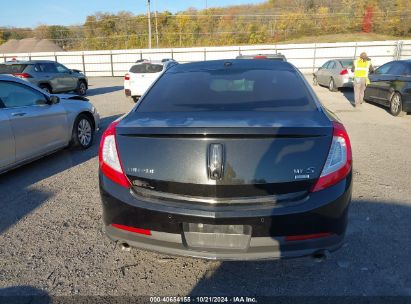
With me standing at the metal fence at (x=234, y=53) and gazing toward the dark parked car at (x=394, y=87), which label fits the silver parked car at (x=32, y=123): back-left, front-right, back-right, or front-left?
front-right

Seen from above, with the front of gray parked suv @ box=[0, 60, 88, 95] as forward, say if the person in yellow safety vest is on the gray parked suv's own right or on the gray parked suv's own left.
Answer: on the gray parked suv's own right

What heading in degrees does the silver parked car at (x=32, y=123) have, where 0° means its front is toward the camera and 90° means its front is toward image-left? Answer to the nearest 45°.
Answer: approximately 225°

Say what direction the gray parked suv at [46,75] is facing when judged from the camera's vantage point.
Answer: facing away from the viewer and to the right of the viewer

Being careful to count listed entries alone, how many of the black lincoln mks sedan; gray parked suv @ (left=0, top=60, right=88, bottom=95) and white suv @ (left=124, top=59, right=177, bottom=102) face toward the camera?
0

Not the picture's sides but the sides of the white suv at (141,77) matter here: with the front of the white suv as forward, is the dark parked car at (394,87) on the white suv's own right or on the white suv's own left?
on the white suv's own right

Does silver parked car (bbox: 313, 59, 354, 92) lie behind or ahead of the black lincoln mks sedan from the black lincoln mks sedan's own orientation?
ahead

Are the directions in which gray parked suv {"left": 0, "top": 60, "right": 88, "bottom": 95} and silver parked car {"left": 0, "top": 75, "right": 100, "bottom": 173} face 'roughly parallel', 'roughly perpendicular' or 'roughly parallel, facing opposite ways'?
roughly parallel

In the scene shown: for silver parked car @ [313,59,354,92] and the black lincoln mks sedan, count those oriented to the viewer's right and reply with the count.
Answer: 0

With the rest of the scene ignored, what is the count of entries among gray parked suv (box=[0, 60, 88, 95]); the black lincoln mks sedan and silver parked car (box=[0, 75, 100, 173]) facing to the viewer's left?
0

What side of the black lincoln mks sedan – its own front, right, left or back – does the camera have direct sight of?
back

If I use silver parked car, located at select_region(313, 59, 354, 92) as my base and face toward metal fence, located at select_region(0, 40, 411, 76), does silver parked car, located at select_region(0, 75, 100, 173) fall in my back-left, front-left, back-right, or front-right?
back-left

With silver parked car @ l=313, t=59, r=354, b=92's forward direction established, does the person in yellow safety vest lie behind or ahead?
behind

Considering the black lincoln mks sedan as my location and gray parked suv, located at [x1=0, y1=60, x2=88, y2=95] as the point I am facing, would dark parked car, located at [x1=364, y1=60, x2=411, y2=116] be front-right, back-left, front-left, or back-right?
front-right

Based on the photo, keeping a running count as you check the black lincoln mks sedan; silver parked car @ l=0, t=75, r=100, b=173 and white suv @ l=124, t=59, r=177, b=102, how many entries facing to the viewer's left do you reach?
0

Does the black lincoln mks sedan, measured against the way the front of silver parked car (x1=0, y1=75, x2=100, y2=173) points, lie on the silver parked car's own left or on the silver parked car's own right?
on the silver parked car's own right
